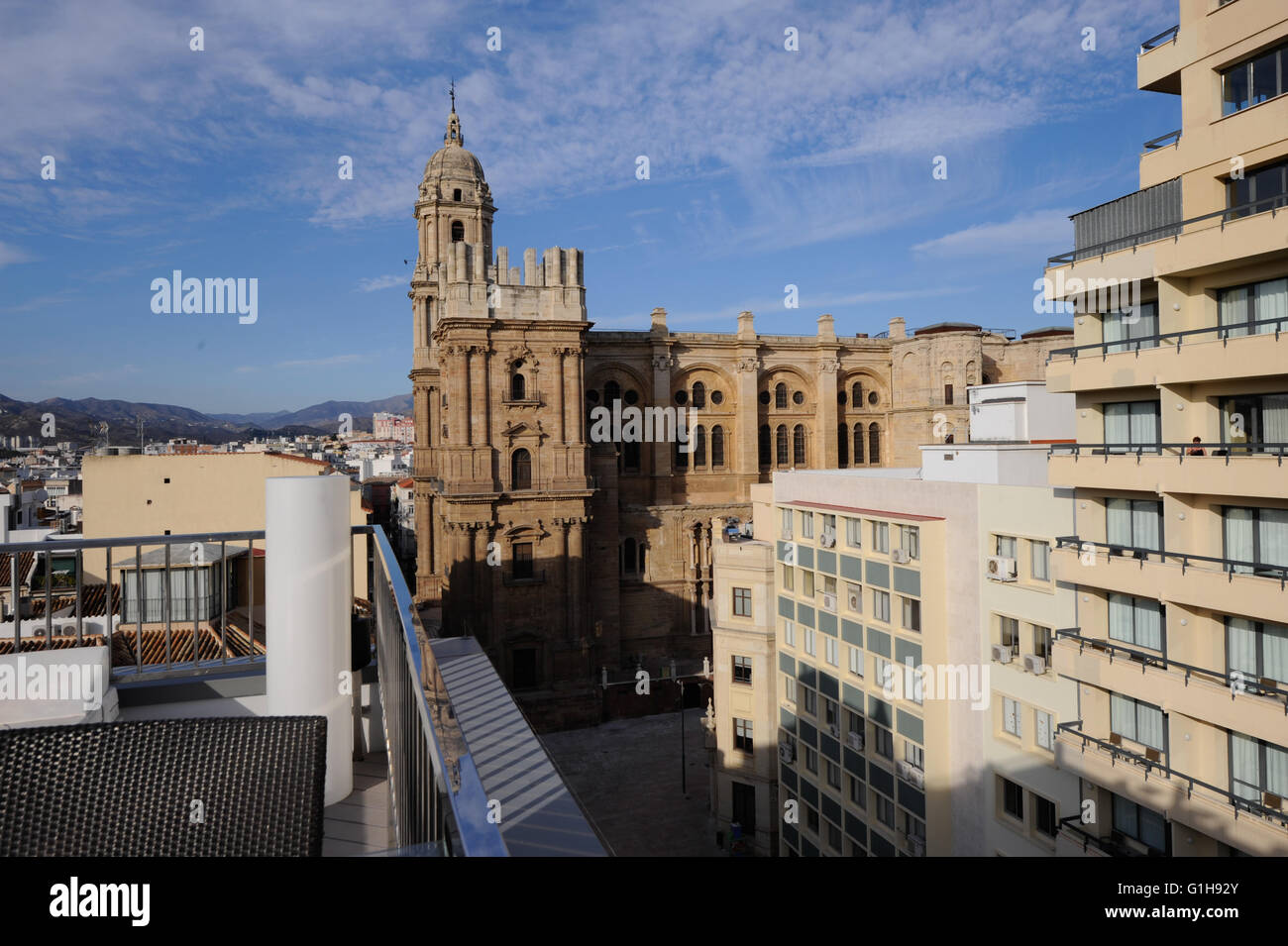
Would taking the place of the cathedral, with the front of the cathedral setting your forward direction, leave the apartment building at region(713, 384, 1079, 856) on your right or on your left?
on your left

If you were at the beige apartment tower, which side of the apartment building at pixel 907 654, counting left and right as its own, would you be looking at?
left

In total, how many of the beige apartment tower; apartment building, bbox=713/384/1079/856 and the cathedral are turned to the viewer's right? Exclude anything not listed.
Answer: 0

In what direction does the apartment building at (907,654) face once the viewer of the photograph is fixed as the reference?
facing the viewer and to the left of the viewer

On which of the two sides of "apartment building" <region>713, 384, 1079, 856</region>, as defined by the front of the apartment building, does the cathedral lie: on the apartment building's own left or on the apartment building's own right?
on the apartment building's own right

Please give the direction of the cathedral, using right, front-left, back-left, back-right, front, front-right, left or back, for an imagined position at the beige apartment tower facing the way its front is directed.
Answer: right

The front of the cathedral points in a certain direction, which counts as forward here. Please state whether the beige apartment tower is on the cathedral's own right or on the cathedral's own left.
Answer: on the cathedral's own left
